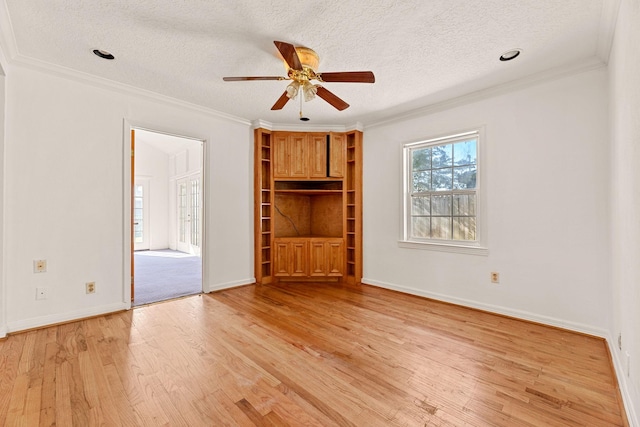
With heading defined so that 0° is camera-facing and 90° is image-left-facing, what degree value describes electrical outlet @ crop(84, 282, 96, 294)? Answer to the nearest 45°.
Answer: approximately 0°

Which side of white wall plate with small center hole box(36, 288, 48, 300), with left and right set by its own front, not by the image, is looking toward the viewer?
front

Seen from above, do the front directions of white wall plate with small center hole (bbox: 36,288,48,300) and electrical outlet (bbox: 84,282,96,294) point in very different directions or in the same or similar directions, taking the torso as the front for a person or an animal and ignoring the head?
same or similar directions

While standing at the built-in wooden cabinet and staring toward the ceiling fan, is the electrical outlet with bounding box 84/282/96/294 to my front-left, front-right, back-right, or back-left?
front-right

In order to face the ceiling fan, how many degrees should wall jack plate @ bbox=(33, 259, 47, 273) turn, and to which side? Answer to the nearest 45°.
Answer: approximately 45° to its left

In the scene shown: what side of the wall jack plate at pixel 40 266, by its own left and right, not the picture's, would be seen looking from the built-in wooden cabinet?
left

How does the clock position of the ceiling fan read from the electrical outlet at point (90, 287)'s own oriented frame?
The ceiling fan is roughly at 11 o'clock from the electrical outlet.

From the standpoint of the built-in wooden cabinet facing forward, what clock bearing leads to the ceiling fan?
The ceiling fan is roughly at 12 o'clock from the built-in wooden cabinet.

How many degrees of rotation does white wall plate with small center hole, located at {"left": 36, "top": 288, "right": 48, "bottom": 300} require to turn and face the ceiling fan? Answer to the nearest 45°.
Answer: approximately 45° to its left

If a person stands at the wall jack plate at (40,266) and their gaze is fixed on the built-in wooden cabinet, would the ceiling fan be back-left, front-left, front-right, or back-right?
front-right
